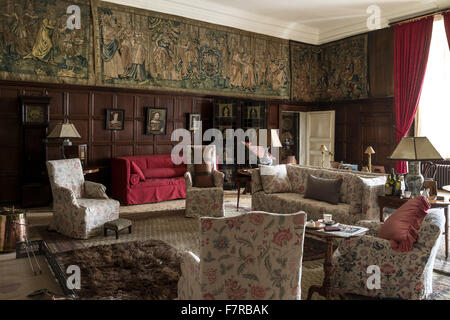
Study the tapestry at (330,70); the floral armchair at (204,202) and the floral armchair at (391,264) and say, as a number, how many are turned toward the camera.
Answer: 2

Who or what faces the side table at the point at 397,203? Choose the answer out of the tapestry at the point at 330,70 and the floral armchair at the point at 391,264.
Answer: the tapestry

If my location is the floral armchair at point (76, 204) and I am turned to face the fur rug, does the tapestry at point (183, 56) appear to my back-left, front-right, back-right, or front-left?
back-left

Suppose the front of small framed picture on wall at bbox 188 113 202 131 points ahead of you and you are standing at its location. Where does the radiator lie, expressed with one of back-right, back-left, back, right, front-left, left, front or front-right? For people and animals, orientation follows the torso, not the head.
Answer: front-left

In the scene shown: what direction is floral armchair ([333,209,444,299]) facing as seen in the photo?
to the viewer's left

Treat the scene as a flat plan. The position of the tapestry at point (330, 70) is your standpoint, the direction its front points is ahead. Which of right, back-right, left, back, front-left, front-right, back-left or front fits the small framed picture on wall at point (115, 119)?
front-right

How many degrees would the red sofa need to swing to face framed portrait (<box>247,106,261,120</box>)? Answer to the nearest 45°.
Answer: approximately 90° to its left

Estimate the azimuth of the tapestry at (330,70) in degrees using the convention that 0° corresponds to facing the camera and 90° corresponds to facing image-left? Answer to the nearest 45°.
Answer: approximately 0°

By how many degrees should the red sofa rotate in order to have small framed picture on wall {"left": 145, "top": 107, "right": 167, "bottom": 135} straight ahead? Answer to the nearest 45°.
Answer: approximately 135° to its left

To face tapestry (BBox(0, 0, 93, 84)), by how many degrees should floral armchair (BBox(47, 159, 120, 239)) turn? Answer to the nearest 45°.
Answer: approximately 135° to its left

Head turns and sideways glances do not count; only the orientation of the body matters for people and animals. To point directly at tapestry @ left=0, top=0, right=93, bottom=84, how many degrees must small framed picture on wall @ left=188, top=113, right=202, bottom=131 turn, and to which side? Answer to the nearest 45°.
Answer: approximately 90° to its right
